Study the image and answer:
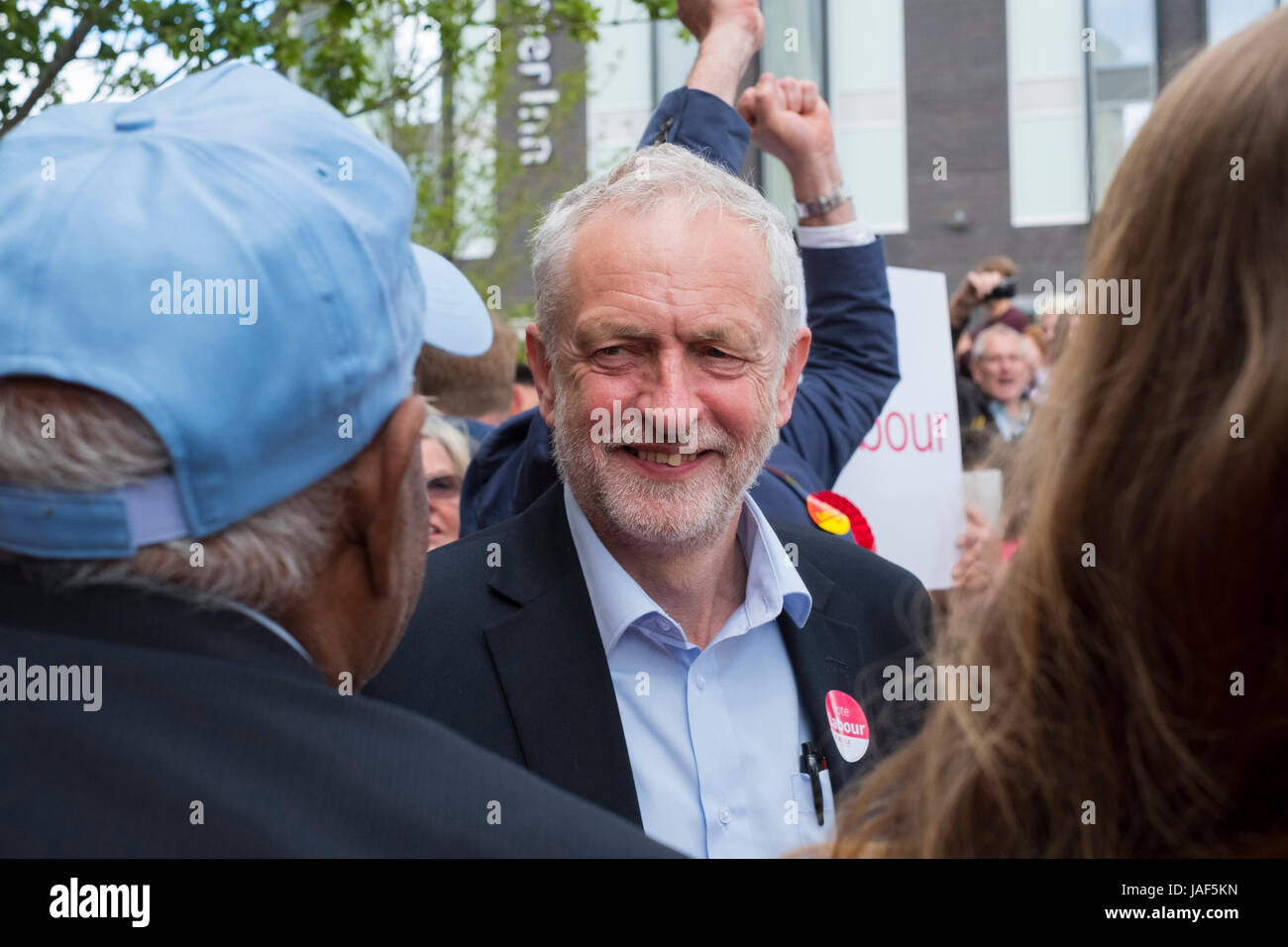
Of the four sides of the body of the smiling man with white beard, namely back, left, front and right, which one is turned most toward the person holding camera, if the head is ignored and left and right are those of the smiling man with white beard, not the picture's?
back

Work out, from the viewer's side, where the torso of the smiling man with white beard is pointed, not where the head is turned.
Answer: toward the camera
